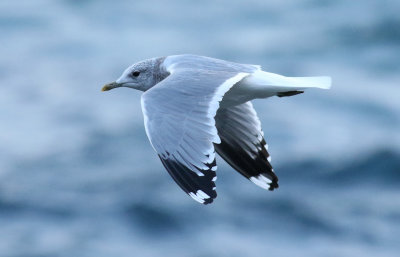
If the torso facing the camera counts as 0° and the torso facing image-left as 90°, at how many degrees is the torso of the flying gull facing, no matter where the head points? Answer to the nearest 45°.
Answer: approximately 90°
